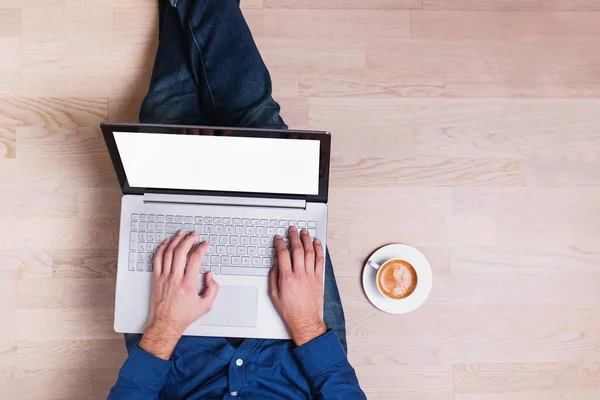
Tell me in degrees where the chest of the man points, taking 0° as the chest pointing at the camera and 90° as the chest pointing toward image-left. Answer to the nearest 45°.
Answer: approximately 180°

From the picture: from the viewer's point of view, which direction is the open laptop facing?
toward the camera
